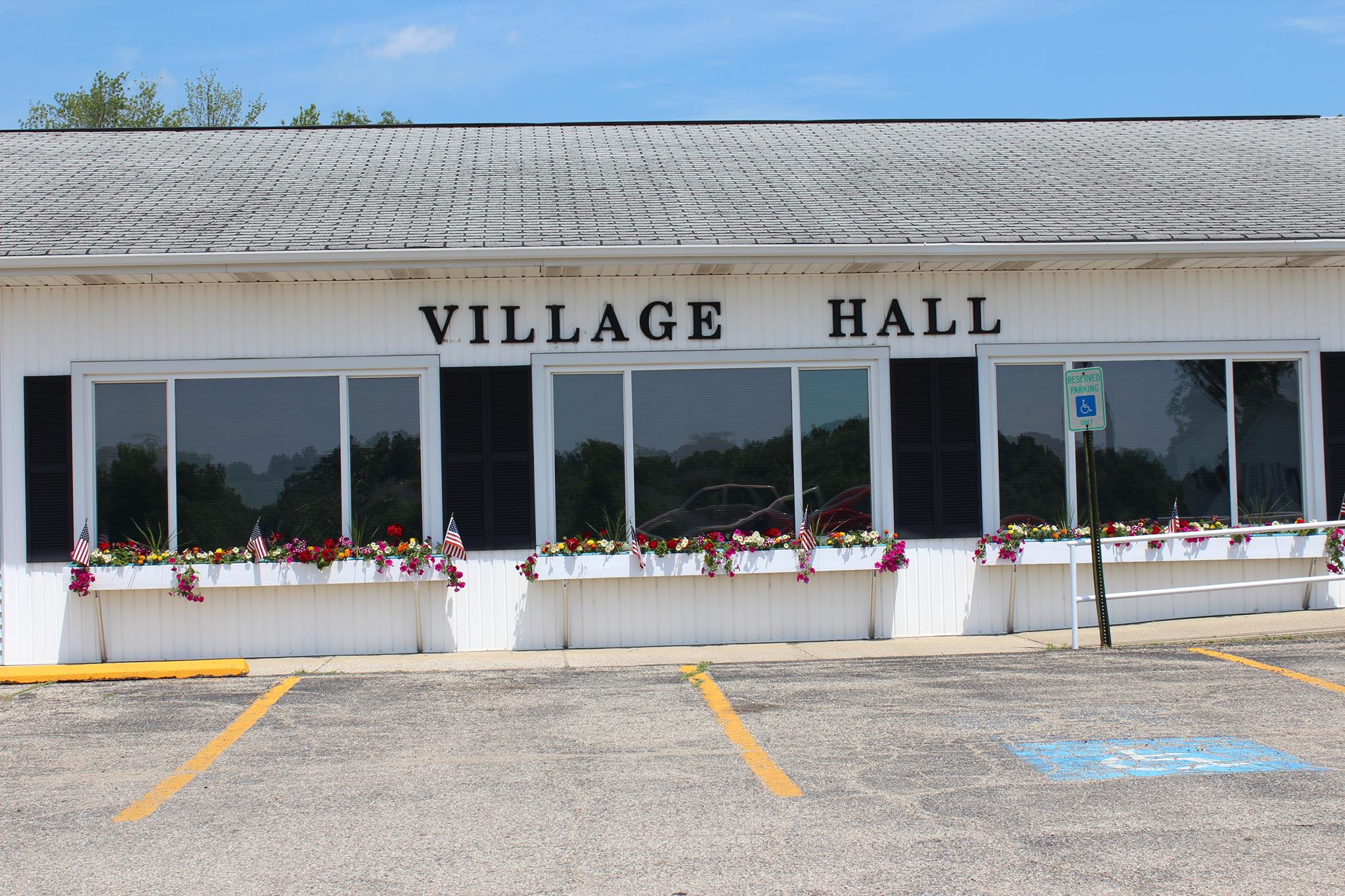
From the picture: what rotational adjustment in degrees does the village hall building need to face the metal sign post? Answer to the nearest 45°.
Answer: approximately 90° to its left

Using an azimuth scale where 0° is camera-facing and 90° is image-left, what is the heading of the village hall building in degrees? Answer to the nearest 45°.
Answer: approximately 0°

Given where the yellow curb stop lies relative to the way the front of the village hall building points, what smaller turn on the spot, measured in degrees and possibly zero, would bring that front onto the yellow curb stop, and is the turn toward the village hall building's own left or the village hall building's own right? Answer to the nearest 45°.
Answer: approximately 90° to the village hall building's own right
